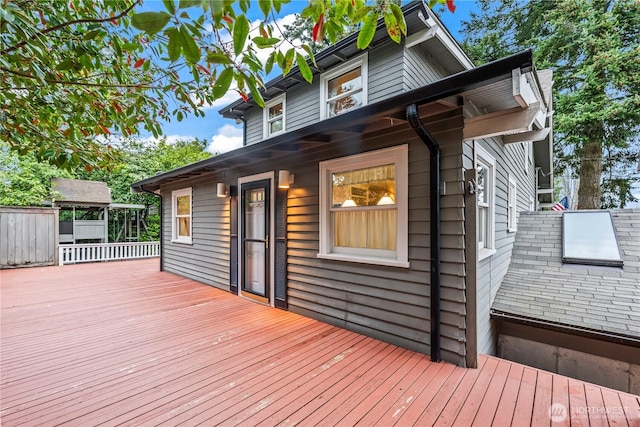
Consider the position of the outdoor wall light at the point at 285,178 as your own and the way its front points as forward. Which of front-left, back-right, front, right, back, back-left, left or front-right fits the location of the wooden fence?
right

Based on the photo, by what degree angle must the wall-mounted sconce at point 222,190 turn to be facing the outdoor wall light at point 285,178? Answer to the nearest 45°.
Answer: approximately 90° to its left

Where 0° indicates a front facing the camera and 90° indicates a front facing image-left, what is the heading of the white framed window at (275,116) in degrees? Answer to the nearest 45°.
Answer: approximately 45°

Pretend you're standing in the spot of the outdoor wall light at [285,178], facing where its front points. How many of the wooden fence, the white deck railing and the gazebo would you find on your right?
3

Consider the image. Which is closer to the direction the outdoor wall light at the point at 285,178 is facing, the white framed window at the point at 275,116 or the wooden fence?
the wooden fence

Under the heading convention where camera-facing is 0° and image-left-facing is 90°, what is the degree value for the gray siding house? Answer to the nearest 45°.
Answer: approximately 45°

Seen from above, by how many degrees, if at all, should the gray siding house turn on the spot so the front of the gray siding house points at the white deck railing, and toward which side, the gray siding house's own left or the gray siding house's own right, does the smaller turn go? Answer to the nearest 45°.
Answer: approximately 90° to the gray siding house's own right

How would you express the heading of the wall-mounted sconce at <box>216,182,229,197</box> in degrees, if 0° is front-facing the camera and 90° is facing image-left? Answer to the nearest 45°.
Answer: approximately 45°

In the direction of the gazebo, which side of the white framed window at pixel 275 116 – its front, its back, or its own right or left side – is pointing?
right

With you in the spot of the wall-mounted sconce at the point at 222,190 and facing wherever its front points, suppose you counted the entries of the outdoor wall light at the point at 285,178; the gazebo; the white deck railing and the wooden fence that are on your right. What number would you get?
3

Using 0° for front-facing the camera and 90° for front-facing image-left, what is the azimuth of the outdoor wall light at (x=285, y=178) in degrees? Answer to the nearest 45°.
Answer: approximately 45°

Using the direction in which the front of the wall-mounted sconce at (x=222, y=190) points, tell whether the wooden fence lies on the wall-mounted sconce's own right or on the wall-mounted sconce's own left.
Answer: on the wall-mounted sconce's own right

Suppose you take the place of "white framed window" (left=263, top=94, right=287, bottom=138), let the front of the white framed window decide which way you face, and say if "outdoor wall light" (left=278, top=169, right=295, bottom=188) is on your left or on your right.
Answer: on your left
